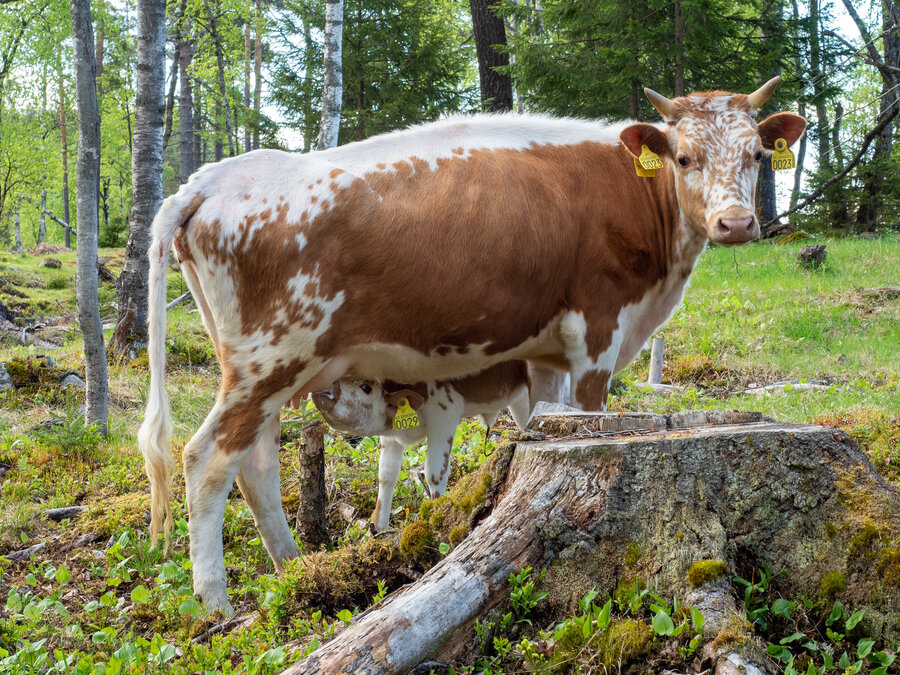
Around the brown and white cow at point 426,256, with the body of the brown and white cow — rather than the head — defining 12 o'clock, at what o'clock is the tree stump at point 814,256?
The tree stump is roughly at 10 o'clock from the brown and white cow.

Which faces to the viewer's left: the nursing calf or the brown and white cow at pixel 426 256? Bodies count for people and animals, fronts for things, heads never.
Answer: the nursing calf

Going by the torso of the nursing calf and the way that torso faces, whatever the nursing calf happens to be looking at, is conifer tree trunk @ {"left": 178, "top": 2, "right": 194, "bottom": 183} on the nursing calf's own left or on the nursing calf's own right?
on the nursing calf's own right

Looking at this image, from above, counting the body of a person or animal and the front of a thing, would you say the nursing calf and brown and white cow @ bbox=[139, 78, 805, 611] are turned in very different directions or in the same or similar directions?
very different directions

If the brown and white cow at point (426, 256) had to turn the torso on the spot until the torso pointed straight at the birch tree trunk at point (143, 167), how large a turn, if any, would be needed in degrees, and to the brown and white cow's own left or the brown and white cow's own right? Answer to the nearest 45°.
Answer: approximately 135° to the brown and white cow's own left

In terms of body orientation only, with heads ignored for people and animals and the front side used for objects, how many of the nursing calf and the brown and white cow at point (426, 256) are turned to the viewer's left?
1

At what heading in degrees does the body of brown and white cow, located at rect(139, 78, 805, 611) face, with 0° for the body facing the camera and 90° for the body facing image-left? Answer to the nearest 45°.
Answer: approximately 270°

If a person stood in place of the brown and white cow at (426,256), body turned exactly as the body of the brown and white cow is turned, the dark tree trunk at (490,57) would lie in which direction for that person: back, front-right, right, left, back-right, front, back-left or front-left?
left

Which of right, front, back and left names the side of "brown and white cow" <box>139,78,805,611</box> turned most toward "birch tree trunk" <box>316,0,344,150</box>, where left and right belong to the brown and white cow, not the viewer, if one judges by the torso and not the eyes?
left

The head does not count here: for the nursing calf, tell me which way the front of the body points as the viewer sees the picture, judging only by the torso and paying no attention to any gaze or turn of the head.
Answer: to the viewer's left
